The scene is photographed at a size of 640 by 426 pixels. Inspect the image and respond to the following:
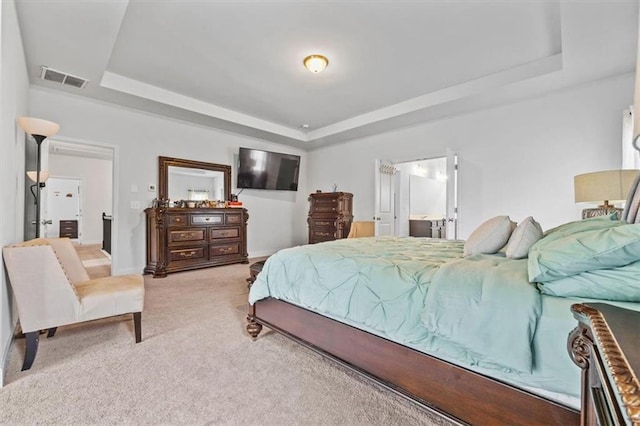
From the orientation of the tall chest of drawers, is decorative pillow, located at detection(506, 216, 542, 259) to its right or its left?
on its left

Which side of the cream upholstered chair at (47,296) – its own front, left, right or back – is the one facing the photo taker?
right

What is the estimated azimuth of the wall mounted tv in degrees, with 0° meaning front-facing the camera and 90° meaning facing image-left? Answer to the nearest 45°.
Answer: approximately 315°

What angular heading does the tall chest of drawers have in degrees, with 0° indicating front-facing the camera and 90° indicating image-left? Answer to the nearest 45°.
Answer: approximately 45°

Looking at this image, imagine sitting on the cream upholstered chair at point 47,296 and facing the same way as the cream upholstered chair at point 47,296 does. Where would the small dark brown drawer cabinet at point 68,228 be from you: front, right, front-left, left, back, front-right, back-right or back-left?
left

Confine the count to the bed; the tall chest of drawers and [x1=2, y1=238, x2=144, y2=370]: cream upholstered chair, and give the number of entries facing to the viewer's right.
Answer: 1

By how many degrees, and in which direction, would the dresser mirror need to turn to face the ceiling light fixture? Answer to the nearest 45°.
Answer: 0° — it already faces it

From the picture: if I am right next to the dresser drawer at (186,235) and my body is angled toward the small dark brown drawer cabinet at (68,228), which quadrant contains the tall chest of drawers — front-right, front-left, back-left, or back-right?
back-right

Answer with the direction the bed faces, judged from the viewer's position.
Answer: facing away from the viewer and to the left of the viewer

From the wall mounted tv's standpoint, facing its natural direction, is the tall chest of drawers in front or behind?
in front
